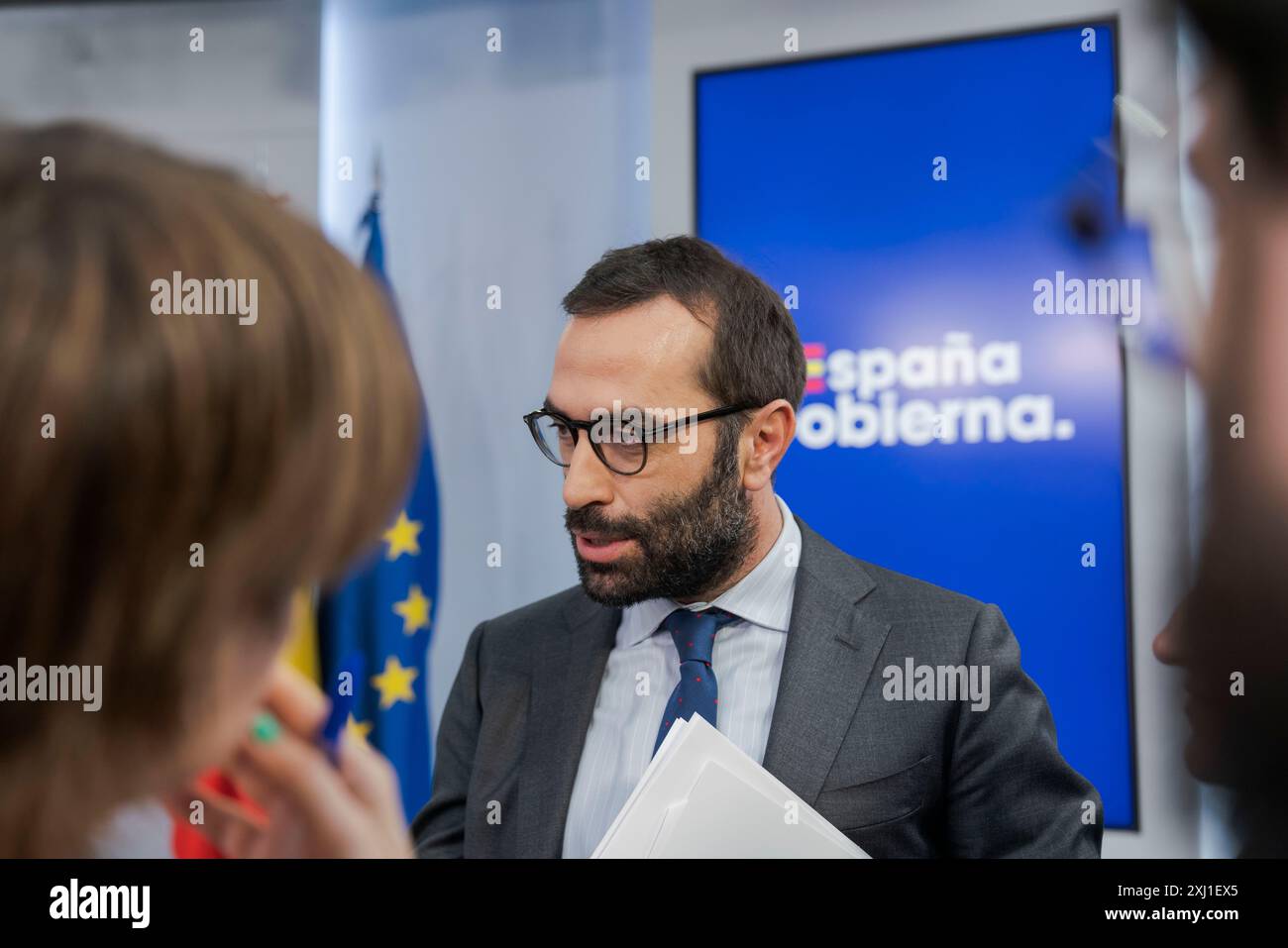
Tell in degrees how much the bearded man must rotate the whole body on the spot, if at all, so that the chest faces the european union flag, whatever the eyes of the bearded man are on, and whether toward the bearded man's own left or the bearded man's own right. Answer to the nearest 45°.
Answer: approximately 90° to the bearded man's own right

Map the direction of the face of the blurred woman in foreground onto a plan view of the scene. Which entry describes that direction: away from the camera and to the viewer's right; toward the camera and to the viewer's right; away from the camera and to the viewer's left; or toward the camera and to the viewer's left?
away from the camera and to the viewer's right

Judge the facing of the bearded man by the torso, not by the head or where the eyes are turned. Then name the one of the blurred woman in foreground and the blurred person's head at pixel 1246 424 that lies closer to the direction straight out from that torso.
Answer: the blurred woman in foreground

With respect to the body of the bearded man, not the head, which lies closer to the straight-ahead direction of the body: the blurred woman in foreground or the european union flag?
the blurred woman in foreground

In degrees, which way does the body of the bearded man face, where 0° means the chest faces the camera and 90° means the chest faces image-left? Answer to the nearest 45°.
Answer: approximately 45°
